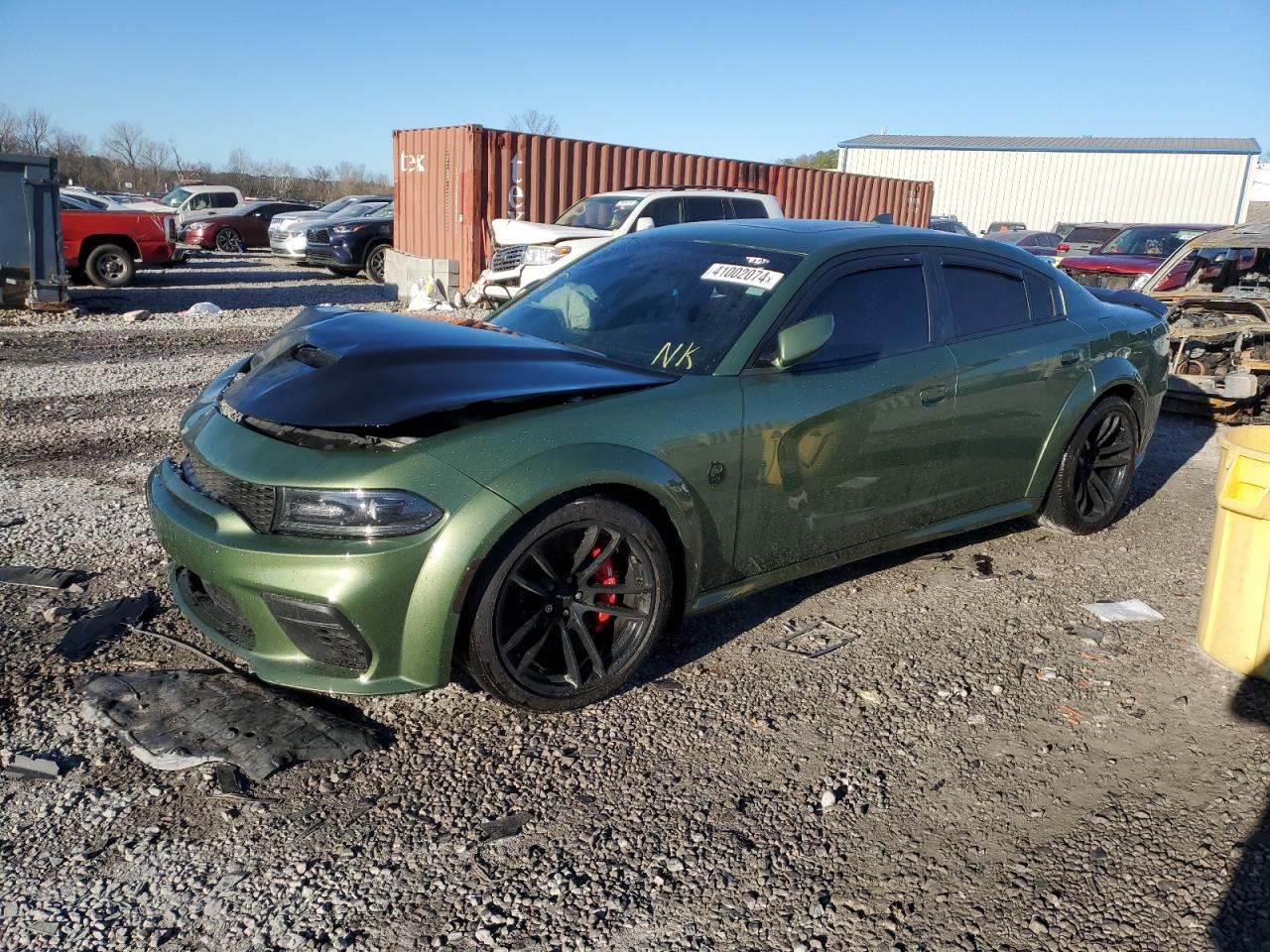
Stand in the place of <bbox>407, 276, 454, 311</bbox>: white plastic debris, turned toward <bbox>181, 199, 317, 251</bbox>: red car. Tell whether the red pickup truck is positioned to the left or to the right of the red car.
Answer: left

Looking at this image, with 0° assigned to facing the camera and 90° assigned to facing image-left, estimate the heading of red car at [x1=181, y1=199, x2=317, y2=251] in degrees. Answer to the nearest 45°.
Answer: approximately 45°

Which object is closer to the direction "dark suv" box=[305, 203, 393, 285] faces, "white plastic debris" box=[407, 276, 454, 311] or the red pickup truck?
the red pickup truck

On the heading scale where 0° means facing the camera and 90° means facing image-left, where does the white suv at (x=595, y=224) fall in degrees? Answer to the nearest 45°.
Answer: approximately 45°

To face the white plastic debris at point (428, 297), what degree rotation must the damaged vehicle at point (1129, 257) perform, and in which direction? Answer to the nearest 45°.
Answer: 0° — it already faces it
